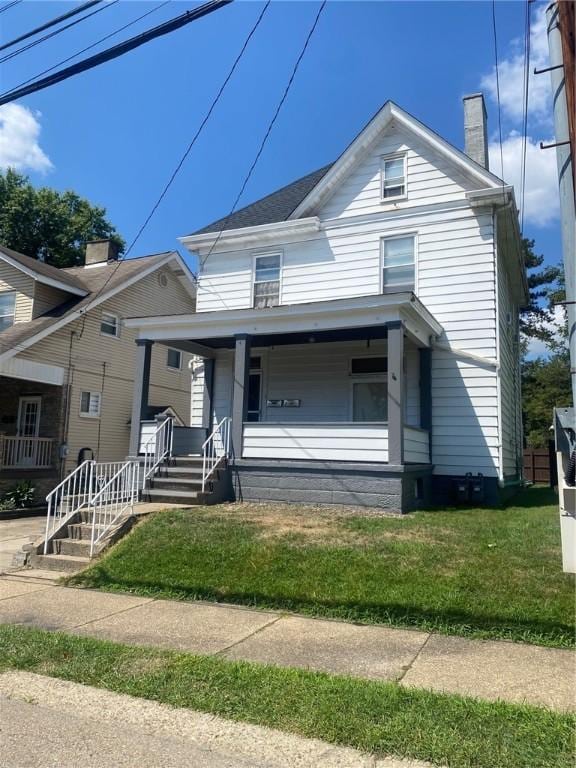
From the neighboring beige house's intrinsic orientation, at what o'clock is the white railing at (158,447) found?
The white railing is roughly at 10 o'clock from the neighboring beige house.

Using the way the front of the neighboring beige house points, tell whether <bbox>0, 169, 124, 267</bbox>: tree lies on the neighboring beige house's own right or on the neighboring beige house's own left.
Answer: on the neighboring beige house's own right

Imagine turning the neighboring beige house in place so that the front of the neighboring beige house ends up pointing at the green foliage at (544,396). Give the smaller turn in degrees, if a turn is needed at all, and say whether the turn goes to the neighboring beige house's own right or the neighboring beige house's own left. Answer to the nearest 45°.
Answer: approximately 135° to the neighboring beige house's own left

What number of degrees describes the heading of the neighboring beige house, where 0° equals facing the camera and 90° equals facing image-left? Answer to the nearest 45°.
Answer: approximately 45°

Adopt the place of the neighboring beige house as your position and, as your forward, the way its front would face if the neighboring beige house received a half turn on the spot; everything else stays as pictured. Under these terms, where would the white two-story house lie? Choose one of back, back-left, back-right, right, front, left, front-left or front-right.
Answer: right

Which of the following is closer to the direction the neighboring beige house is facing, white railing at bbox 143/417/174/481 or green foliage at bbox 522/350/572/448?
the white railing

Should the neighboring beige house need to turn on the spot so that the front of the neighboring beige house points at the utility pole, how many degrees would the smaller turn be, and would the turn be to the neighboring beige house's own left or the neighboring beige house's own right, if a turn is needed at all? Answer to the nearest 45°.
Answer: approximately 45° to the neighboring beige house's own left

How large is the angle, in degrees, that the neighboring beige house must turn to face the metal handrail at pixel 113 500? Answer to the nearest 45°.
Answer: approximately 45° to its left

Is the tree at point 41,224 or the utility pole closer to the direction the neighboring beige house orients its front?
the utility pole
